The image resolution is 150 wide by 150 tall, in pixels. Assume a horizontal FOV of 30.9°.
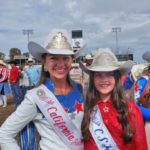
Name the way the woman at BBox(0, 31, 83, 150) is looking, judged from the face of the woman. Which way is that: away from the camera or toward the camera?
toward the camera
